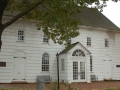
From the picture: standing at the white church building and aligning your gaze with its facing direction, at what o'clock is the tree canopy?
The tree canopy is roughly at 12 o'clock from the white church building.

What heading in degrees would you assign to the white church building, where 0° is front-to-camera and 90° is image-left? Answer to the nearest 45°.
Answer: approximately 0°
